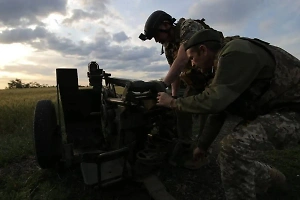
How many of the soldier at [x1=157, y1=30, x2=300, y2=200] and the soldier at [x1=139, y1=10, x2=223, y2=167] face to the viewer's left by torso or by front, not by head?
2

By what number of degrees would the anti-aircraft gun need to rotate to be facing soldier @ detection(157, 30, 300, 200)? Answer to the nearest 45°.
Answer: approximately 180°

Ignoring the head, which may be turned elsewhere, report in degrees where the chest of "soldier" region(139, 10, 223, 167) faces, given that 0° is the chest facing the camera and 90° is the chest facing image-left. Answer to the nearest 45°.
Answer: approximately 90°

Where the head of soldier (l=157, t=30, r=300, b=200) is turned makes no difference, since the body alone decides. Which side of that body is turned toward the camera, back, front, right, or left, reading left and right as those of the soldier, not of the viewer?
left

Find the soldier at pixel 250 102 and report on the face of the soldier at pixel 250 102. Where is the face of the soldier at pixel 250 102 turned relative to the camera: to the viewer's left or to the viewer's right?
to the viewer's left

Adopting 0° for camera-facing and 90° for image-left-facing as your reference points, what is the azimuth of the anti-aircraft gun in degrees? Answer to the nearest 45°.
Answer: approximately 135°
